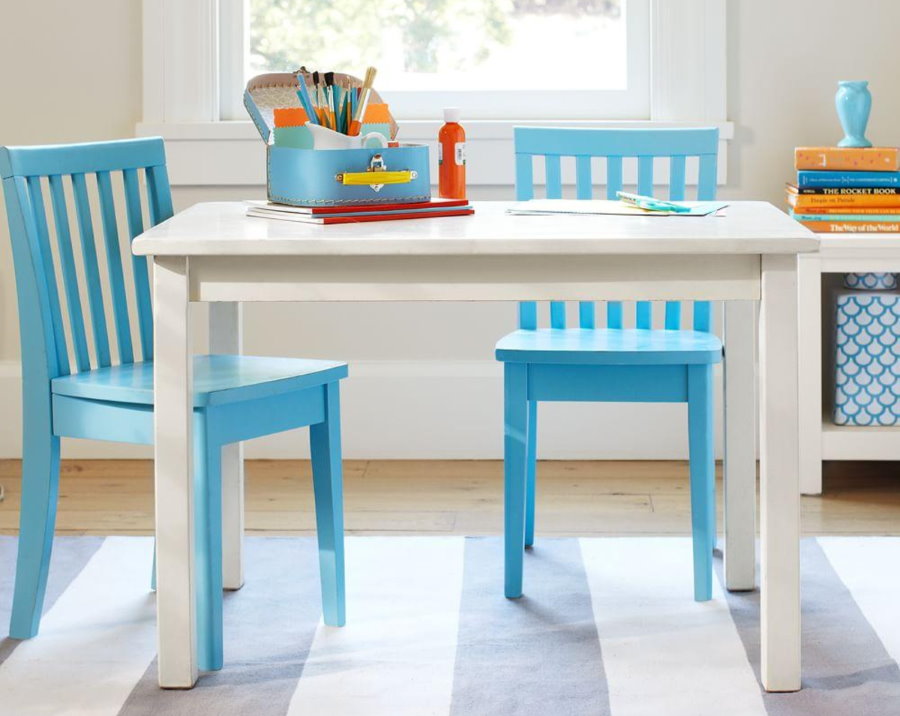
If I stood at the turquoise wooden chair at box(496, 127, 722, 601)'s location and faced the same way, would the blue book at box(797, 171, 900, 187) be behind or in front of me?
behind

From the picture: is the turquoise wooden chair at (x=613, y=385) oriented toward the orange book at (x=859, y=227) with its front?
no

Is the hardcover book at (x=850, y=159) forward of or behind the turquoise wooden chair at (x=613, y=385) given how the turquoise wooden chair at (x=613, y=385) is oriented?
behind

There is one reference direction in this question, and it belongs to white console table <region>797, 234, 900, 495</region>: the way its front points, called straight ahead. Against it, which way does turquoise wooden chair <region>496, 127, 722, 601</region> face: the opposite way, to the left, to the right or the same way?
the same way

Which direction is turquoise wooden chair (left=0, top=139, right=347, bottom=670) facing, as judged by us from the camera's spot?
facing the viewer and to the right of the viewer

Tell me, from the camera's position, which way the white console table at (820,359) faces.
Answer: facing the viewer

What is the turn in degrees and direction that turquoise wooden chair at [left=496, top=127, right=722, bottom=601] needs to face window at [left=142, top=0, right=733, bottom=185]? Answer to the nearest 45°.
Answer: approximately 180°

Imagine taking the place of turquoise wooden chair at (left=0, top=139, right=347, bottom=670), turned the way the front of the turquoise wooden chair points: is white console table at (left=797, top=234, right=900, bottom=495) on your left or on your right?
on your left

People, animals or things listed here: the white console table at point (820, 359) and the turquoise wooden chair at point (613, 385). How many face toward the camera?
2
